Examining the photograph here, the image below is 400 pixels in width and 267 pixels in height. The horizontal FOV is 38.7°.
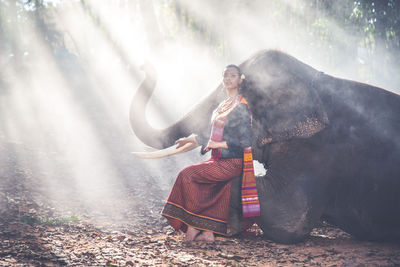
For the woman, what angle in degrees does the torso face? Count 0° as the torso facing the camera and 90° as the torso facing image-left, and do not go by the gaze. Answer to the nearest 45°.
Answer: approximately 45°

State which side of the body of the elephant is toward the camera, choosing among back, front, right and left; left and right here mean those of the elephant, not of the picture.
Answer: left

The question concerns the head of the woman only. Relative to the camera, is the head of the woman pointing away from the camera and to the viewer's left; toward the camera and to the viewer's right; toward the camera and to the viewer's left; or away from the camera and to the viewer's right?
toward the camera and to the viewer's left
